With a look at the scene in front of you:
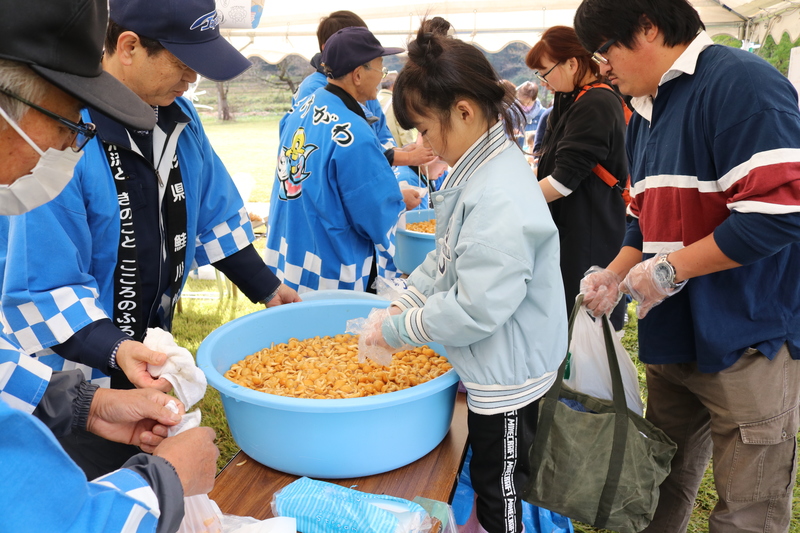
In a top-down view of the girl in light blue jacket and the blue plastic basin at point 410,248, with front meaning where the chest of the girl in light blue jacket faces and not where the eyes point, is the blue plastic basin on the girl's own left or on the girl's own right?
on the girl's own right

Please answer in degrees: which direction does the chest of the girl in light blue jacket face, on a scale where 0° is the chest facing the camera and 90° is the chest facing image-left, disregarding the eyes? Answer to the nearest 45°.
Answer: approximately 90°
